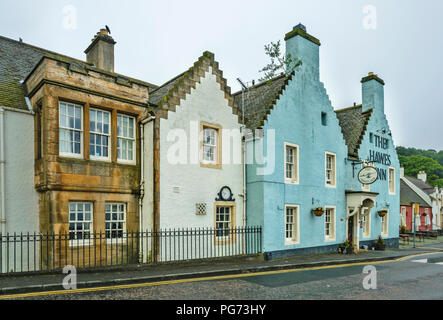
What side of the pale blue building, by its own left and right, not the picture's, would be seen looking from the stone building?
right

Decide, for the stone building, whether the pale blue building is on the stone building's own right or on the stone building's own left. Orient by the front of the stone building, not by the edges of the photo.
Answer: on the stone building's own left

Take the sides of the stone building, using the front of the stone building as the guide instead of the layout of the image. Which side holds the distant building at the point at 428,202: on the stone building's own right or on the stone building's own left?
on the stone building's own left

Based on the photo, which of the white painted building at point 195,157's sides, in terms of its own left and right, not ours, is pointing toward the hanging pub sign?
left

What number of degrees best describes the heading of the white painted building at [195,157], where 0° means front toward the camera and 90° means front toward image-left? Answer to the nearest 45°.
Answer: approximately 315°

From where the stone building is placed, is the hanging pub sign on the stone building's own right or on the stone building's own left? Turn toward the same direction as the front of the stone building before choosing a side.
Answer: on the stone building's own left

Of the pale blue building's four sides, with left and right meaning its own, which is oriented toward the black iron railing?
right

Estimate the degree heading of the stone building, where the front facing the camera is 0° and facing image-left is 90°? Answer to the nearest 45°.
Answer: approximately 315°
